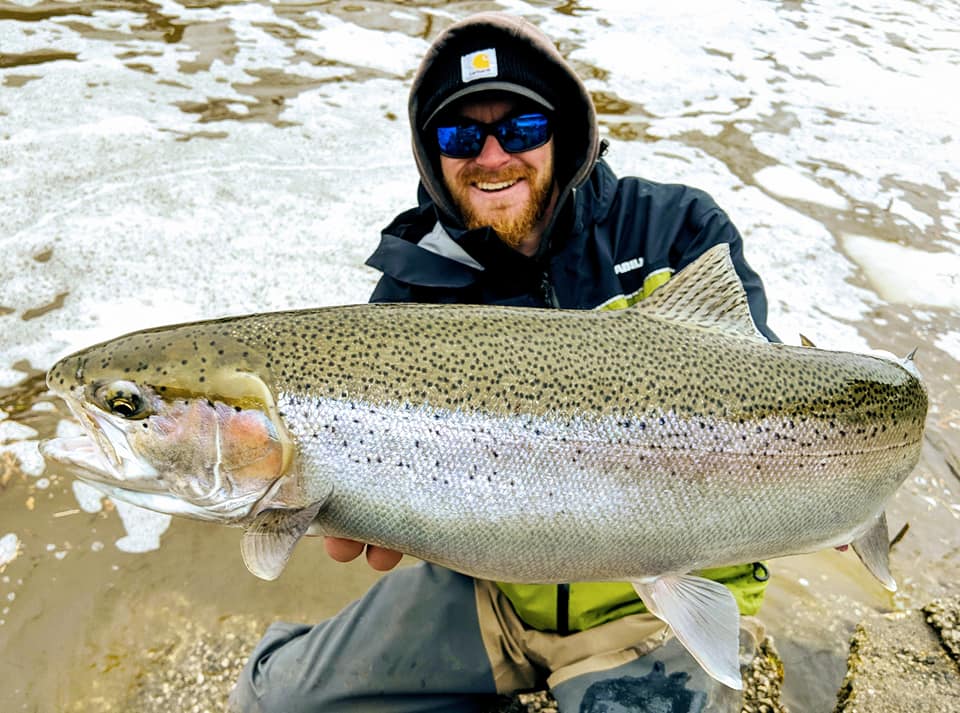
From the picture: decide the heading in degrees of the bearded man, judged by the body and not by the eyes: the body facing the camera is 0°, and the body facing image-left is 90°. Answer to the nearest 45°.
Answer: approximately 0°

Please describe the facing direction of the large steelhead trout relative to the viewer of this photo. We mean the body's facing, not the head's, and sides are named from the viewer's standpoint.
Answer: facing to the left of the viewer

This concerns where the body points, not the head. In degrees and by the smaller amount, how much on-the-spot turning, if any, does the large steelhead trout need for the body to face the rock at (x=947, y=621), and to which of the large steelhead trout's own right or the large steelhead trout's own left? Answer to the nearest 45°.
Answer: approximately 180°

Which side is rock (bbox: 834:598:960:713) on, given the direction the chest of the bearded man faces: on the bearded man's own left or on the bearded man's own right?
on the bearded man's own left

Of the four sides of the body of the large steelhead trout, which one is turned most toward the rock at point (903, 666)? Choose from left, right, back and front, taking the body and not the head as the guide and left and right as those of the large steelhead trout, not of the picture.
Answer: back
